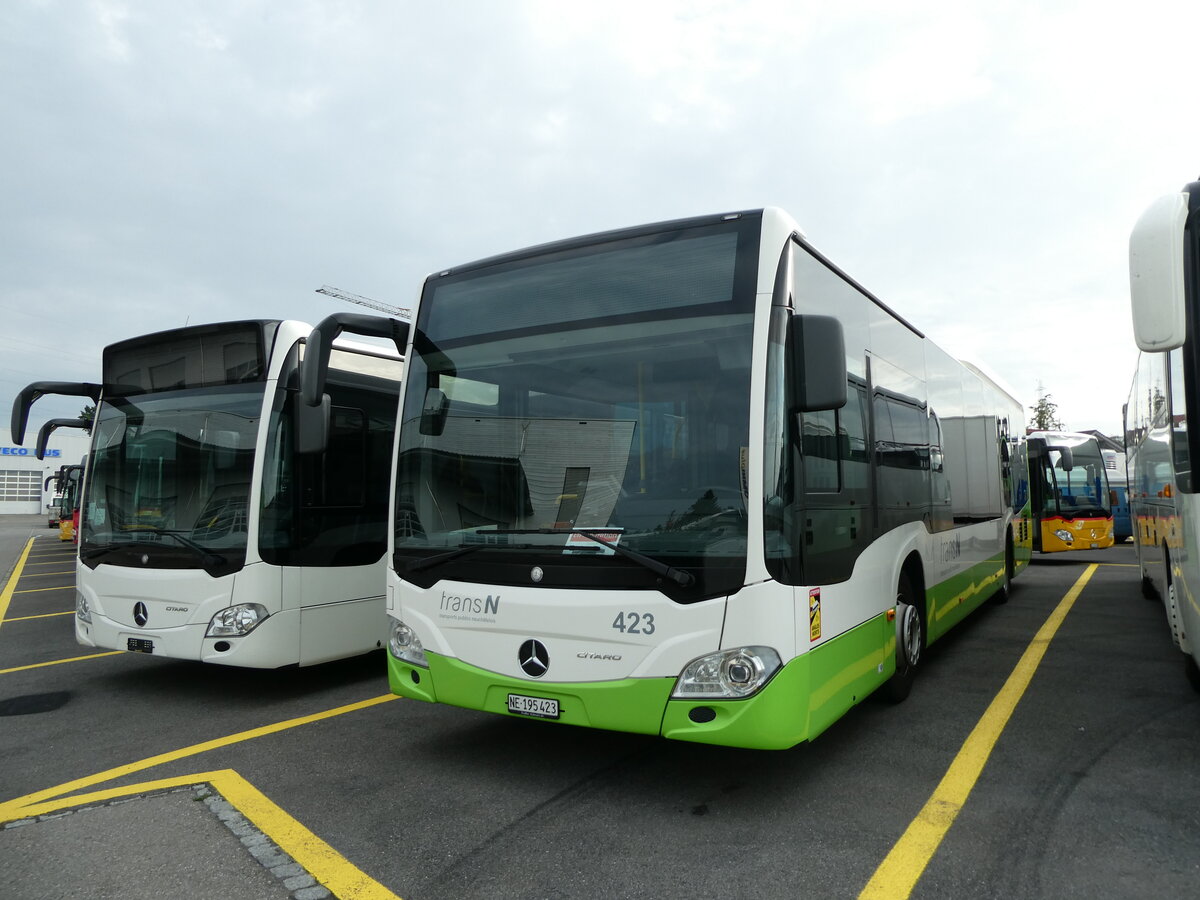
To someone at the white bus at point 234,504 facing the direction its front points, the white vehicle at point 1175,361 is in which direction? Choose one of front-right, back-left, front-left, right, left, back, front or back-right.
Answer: left

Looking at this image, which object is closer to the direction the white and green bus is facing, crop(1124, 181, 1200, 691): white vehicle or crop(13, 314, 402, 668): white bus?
the white bus

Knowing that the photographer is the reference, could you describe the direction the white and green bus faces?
facing the viewer and to the left of the viewer

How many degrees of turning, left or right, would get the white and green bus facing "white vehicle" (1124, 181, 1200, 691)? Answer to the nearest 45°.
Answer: approximately 135° to its left

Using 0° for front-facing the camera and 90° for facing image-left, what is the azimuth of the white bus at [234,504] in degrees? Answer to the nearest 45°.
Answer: approximately 45°

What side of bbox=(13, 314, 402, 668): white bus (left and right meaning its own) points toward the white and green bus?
left

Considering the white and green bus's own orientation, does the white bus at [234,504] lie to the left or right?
on its right
